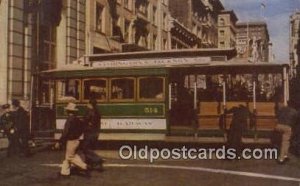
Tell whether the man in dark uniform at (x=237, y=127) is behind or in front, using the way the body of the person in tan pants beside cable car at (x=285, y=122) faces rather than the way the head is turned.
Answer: in front

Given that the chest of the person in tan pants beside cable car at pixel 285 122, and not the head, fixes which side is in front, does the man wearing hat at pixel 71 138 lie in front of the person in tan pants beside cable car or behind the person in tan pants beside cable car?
in front

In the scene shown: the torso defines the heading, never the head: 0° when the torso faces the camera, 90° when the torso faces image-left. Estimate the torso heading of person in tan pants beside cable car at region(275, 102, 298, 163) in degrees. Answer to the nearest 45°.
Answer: approximately 90°

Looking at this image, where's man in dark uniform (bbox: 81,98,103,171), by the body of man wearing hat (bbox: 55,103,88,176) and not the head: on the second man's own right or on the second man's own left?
on the second man's own right

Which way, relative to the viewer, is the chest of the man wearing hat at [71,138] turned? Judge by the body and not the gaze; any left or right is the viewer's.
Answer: facing to the left of the viewer

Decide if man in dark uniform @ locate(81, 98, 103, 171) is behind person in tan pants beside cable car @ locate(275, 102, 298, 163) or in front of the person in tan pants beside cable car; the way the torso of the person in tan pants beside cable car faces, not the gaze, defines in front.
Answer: in front
